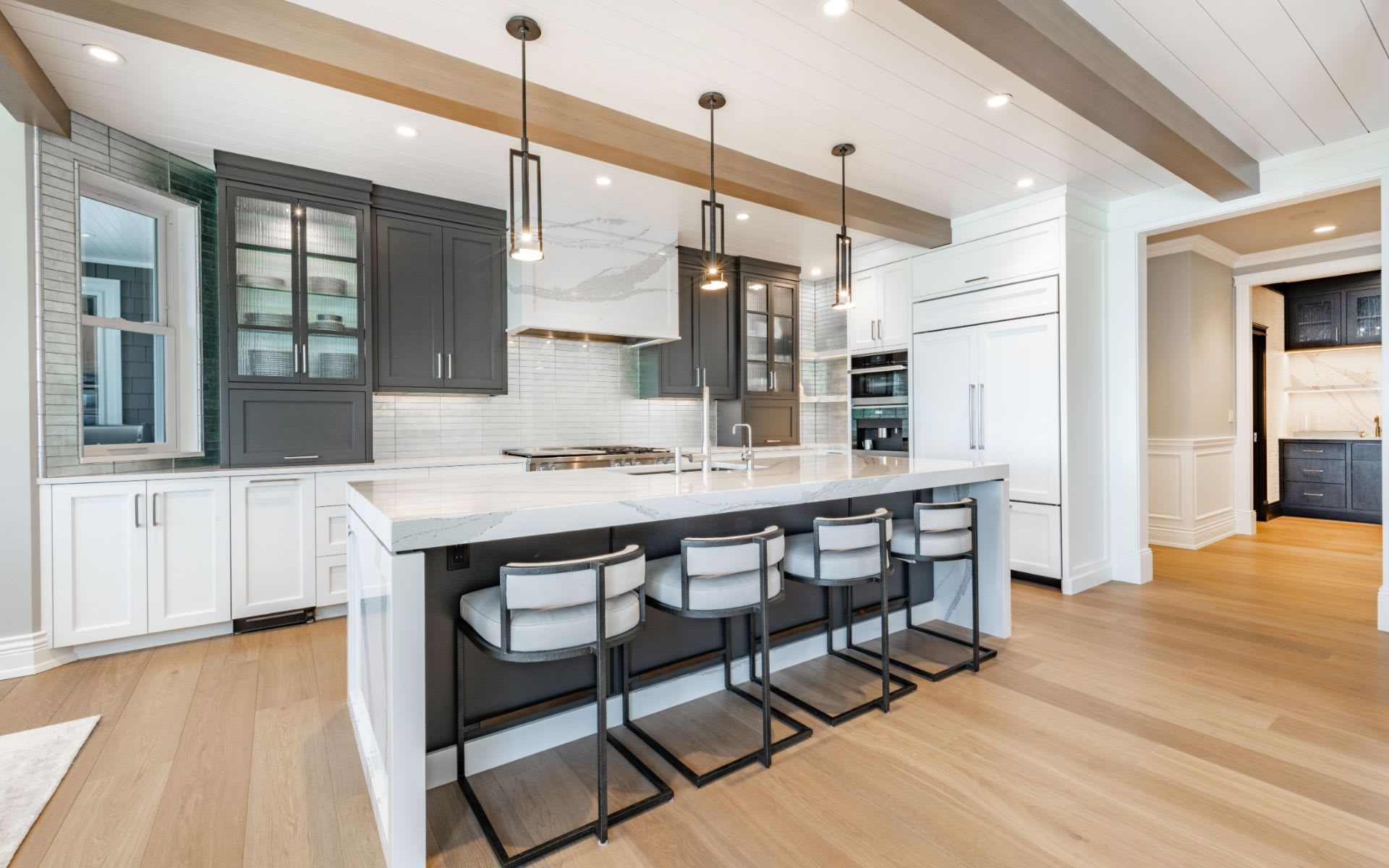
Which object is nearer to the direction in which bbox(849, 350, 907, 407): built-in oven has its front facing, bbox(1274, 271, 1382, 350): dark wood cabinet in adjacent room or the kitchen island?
the kitchen island

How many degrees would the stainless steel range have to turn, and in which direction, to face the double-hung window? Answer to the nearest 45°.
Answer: approximately 135° to its right

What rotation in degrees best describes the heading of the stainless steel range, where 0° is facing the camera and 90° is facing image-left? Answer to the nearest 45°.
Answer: approximately 315°

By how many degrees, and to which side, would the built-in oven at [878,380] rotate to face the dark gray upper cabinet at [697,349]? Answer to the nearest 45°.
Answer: approximately 45° to its right

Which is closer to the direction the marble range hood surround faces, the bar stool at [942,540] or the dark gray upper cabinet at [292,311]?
the bar stool

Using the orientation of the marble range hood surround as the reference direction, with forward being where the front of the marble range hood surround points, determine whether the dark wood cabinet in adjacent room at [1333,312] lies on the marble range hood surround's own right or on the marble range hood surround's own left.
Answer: on the marble range hood surround's own left

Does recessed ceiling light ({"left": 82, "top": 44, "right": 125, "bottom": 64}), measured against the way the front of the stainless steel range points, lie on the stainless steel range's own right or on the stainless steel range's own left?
on the stainless steel range's own right

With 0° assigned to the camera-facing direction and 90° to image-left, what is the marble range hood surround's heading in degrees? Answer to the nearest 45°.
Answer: approximately 315°

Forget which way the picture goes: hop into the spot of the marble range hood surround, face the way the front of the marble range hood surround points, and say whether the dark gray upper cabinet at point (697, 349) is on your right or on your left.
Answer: on your left
